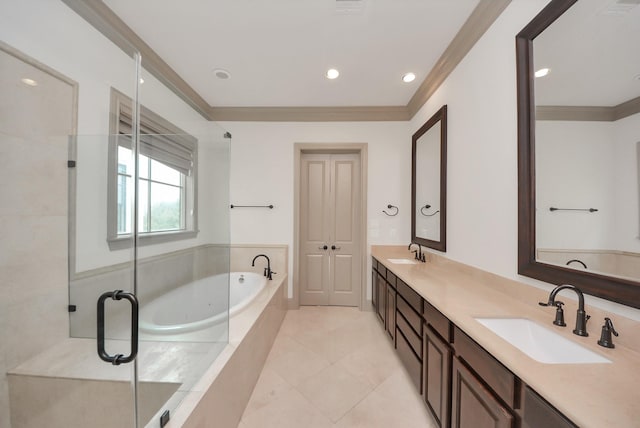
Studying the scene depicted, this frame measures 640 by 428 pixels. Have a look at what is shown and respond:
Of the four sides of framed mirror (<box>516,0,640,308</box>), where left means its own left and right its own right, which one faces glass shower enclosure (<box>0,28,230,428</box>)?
front

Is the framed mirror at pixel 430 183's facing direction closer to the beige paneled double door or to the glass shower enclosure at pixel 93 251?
the beige paneled double door

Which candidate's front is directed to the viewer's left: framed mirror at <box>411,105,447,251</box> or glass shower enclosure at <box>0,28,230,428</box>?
the framed mirror

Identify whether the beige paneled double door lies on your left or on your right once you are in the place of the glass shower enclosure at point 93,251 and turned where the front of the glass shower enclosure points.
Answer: on your left

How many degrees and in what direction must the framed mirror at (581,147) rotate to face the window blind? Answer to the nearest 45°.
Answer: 0° — it already faces it

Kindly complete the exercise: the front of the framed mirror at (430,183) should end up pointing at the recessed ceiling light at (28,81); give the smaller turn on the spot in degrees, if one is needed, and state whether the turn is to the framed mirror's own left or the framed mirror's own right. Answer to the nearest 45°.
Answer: approximately 45° to the framed mirror's own left

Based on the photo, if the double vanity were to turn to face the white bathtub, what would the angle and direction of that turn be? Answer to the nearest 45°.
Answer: approximately 45° to its right

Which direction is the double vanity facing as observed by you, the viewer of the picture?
facing the viewer and to the left of the viewer

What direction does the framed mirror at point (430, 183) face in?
to the viewer's left

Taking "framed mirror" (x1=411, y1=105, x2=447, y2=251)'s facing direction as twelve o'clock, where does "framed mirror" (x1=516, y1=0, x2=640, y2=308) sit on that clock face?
"framed mirror" (x1=516, y1=0, x2=640, y2=308) is roughly at 8 o'clock from "framed mirror" (x1=411, y1=105, x2=447, y2=251).

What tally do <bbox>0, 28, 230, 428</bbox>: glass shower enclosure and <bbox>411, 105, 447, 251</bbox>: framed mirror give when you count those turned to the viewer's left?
1
